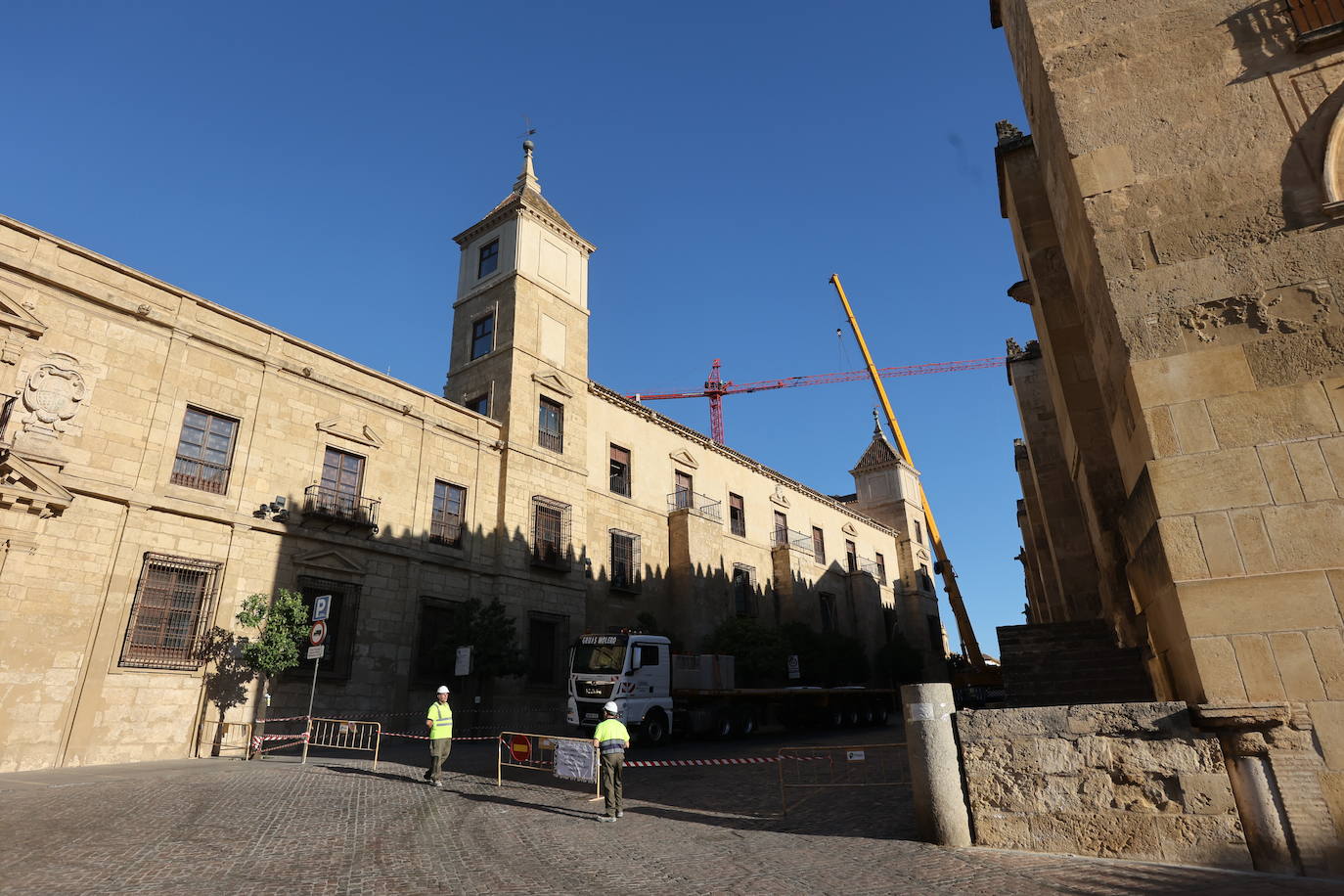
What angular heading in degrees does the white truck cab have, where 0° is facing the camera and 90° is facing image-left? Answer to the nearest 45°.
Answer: approximately 45°

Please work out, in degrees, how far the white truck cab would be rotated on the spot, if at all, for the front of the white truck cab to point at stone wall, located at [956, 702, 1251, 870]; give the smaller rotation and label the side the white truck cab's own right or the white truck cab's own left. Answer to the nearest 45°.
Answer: approximately 45° to the white truck cab's own left

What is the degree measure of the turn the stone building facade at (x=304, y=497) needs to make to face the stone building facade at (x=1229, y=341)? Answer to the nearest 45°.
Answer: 0° — it already faces it

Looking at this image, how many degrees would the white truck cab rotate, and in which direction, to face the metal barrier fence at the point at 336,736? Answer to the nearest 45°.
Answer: approximately 45° to its right

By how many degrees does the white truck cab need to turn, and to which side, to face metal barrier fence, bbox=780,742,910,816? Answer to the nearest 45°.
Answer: approximately 90° to its left

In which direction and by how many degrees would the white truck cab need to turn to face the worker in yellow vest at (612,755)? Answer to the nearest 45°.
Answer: approximately 45° to its left

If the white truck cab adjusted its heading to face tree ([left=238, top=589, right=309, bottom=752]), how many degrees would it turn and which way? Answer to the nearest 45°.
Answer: approximately 45° to its right
